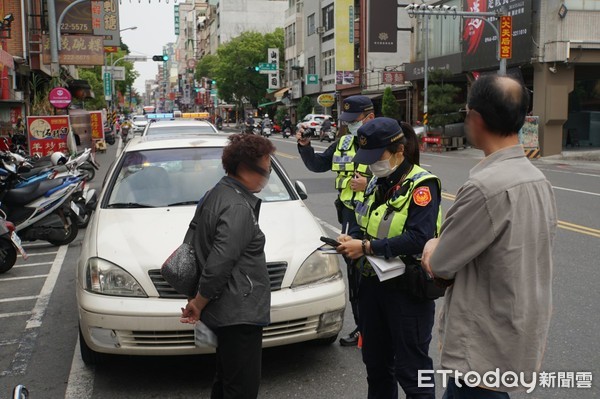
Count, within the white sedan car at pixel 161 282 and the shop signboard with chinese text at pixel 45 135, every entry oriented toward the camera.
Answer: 2

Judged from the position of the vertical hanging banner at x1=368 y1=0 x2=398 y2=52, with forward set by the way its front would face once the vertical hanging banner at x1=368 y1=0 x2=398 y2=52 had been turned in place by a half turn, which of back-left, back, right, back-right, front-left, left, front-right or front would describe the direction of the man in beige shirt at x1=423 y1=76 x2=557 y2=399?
back

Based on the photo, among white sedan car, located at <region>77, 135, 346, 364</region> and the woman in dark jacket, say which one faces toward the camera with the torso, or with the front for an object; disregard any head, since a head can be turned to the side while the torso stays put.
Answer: the white sedan car

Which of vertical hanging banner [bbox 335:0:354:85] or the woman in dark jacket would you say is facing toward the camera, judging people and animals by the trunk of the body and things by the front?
the vertical hanging banner

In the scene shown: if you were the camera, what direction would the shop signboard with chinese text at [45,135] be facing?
facing the viewer

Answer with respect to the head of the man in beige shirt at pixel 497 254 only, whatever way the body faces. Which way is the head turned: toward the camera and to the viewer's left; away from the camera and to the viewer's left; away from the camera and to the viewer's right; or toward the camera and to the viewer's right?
away from the camera and to the viewer's left

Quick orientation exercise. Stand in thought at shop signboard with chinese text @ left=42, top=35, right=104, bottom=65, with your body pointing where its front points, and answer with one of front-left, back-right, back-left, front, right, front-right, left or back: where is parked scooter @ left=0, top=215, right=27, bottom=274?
front

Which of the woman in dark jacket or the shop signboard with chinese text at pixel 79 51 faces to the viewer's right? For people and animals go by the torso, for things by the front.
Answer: the woman in dark jacket

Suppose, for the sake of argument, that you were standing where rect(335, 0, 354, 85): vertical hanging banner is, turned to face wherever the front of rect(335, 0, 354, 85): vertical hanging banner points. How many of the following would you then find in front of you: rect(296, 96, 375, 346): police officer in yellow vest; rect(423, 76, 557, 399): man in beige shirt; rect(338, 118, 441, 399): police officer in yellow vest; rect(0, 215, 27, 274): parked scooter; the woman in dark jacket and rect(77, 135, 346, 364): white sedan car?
6

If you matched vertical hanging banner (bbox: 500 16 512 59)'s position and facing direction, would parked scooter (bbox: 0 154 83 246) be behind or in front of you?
in front

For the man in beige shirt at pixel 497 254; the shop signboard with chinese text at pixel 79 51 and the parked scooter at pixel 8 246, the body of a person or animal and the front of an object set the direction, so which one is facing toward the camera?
the shop signboard with chinese text

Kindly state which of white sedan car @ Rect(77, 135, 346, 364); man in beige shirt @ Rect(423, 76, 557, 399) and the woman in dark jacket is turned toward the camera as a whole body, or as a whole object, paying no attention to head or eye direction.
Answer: the white sedan car

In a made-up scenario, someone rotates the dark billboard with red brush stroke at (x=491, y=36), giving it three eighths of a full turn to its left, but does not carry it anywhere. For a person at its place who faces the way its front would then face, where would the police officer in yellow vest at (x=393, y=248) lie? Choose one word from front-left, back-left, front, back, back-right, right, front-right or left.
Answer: back-right

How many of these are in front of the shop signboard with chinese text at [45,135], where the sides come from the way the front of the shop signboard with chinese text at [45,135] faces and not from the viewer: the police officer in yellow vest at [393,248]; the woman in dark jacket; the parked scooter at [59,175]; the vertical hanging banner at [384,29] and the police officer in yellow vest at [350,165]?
4

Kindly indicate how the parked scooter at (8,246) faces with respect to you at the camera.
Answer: facing away from the viewer and to the left of the viewer

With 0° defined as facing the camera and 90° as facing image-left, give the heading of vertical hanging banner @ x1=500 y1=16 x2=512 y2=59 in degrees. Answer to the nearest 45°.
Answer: approximately 0°

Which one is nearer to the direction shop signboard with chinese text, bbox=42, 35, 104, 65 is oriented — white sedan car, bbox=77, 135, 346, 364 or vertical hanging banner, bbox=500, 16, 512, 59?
the white sedan car

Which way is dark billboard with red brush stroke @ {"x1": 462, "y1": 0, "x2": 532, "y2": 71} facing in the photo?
toward the camera
